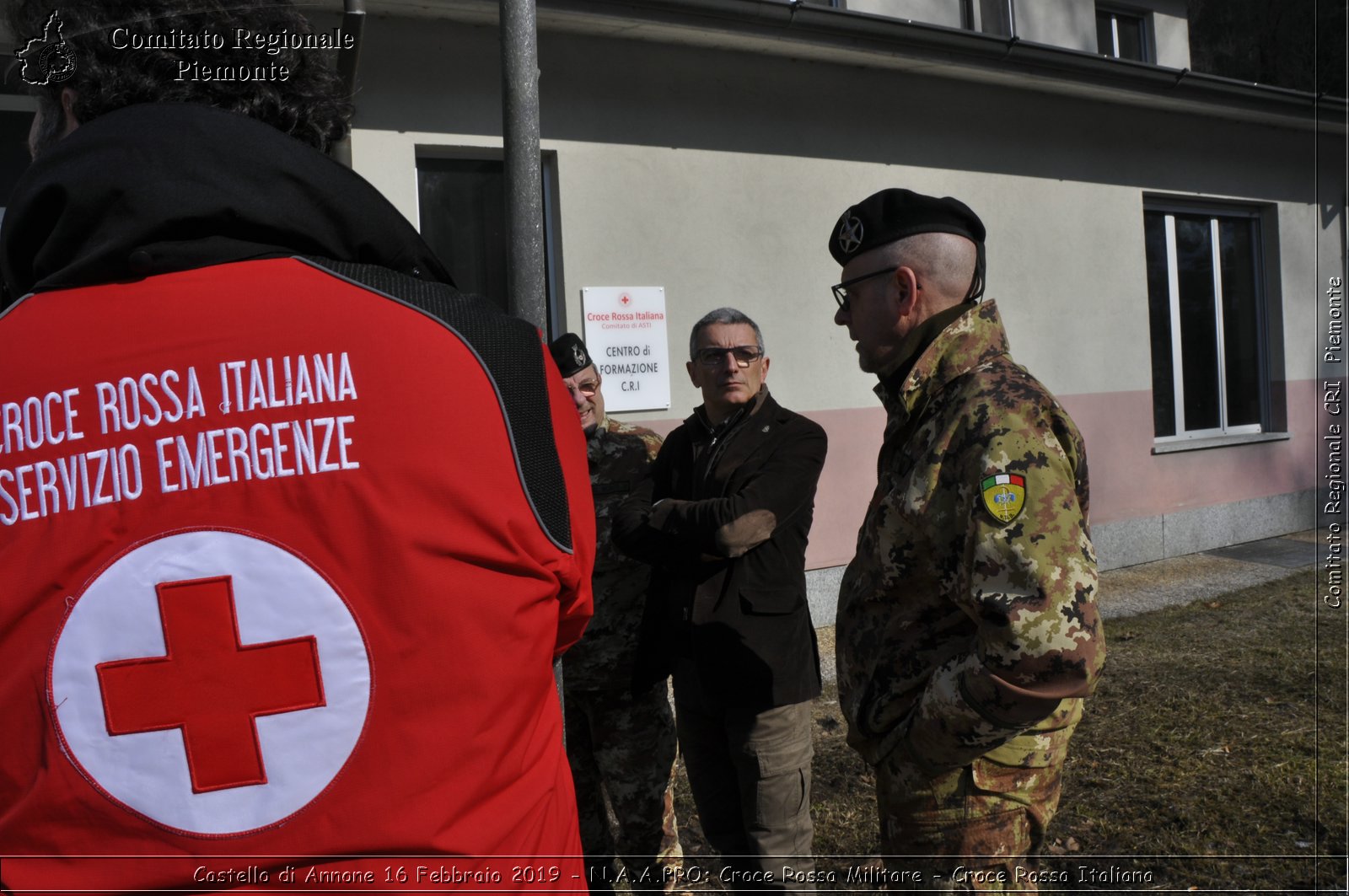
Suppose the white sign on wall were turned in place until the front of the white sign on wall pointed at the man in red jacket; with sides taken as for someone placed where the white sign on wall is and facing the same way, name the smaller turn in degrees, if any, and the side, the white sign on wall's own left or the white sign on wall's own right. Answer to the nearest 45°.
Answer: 0° — it already faces them

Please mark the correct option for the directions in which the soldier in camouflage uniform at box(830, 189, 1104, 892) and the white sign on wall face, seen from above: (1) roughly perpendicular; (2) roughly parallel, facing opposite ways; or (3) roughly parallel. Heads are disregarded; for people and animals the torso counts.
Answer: roughly perpendicular

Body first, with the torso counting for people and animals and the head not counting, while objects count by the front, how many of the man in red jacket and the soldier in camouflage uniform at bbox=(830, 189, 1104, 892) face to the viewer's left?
1

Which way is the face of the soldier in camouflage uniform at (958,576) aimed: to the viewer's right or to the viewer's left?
to the viewer's left

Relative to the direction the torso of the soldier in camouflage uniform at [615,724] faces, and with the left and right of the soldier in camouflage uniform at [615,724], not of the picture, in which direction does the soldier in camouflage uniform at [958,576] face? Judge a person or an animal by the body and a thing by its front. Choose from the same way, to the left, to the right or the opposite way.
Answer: to the right

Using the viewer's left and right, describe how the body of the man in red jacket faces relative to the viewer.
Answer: facing away from the viewer

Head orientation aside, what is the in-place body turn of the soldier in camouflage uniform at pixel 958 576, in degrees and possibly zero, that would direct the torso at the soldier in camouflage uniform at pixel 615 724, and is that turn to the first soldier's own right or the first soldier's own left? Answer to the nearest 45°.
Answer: approximately 45° to the first soldier's own right

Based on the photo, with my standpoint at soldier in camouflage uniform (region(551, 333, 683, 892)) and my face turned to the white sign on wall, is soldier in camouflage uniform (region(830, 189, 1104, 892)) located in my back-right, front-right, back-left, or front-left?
back-right

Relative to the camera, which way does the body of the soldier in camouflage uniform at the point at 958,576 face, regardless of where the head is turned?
to the viewer's left

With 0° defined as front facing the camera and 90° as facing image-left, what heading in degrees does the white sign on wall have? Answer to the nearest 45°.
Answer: approximately 0°

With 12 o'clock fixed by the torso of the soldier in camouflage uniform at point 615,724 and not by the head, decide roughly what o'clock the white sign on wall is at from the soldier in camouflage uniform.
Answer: The white sign on wall is roughly at 6 o'clock from the soldier in camouflage uniform.
